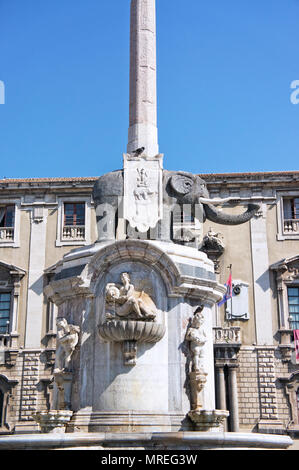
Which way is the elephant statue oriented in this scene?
to the viewer's right
